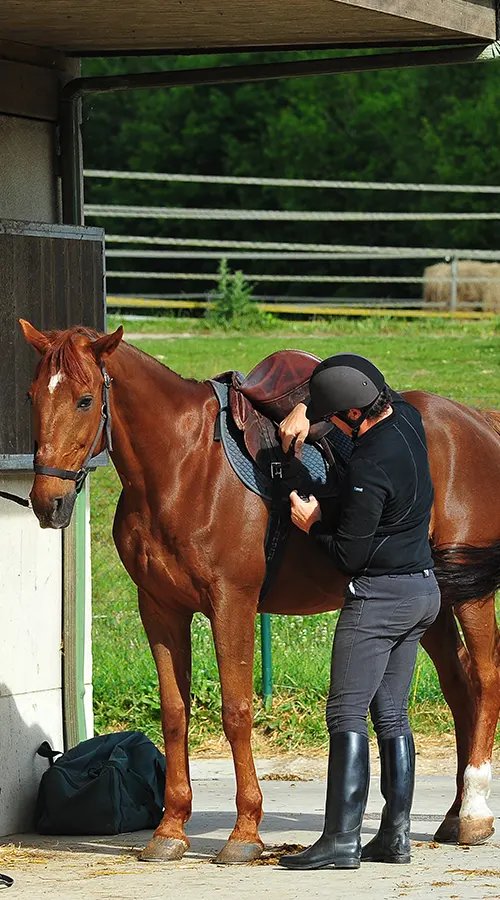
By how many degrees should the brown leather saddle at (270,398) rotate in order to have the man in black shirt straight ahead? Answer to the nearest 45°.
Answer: approximately 90° to its left

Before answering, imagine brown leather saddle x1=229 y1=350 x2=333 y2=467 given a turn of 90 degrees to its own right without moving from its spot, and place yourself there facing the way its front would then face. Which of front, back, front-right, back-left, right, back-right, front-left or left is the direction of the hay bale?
front-right

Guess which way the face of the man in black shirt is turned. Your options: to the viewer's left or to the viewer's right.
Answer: to the viewer's left

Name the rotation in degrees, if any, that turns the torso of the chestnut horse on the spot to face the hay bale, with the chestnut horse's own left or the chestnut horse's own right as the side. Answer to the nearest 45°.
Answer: approximately 135° to the chestnut horse's own right
